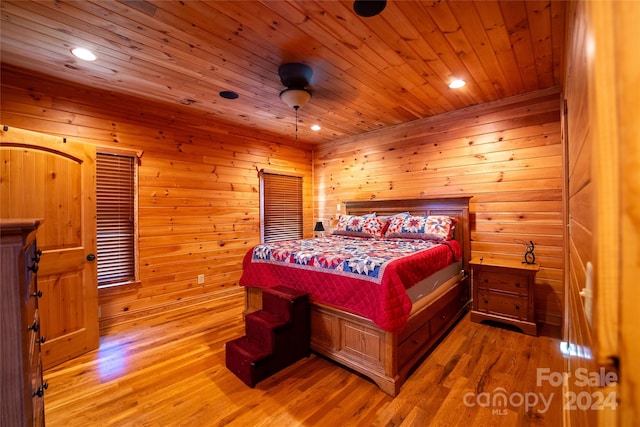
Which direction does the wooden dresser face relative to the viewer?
to the viewer's right

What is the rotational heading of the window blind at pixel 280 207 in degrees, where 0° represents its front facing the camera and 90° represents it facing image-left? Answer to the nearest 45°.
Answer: approximately 315°

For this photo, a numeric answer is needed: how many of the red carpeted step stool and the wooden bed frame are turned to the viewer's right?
0

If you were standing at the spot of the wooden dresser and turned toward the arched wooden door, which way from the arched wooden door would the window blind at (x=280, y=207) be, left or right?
right

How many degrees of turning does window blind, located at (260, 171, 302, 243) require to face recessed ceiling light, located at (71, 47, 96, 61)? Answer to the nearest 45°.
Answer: approximately 90° to its right

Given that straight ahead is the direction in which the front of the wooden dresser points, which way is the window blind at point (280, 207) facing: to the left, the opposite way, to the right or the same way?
to the right

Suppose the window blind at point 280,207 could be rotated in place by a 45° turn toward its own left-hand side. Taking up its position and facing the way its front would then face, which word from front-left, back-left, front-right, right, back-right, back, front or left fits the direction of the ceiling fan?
right

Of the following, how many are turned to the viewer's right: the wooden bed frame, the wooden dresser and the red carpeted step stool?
1

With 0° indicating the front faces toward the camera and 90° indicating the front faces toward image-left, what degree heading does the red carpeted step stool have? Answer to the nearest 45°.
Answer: approximately 45°

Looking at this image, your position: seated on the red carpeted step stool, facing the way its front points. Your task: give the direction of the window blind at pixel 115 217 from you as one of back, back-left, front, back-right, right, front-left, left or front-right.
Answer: right

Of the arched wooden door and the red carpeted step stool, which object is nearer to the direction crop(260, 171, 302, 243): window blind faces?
the red carpeted step stool

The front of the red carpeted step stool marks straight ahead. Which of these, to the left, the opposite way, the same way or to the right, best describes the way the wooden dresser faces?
the opposite way

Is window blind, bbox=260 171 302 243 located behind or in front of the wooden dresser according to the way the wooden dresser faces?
in front

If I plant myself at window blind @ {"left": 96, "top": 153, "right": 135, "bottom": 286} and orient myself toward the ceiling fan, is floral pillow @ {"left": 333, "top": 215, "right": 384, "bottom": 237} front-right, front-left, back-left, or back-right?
front-left
